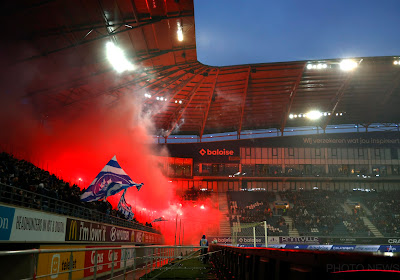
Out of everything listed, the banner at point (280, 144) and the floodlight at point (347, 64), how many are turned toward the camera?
2

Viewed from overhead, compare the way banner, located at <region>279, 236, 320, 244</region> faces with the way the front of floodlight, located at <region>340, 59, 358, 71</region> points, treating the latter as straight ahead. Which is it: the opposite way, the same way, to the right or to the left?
the same way

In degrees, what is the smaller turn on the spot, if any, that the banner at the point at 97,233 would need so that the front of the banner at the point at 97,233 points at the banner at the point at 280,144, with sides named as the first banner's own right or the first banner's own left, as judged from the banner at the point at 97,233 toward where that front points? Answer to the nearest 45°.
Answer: approximately 90° to the first banner's own left

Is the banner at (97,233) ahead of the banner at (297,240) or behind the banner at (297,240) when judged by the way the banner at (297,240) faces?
ahead

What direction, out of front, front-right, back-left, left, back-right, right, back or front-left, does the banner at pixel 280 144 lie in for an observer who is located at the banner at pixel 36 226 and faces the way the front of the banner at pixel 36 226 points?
left

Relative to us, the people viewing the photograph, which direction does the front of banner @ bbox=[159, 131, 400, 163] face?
facing the viewer

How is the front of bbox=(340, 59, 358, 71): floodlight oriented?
toward the camera

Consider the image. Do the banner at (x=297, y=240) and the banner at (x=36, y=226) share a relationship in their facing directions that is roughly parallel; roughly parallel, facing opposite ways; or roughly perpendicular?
roughly perpendicular

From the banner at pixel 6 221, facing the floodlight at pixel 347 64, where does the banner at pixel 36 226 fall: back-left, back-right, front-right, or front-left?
front-left

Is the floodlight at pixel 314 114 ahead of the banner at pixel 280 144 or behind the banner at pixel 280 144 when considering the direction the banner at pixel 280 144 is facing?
ahead

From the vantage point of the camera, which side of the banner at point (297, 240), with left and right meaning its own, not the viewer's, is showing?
front

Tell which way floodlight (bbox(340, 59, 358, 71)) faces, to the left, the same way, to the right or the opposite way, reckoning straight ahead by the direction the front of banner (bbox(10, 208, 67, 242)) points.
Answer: to the right

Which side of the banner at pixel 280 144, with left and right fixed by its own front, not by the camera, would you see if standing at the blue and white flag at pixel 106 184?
front

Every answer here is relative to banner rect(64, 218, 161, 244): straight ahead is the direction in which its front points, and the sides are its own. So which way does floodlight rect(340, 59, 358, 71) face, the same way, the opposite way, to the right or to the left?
to the right

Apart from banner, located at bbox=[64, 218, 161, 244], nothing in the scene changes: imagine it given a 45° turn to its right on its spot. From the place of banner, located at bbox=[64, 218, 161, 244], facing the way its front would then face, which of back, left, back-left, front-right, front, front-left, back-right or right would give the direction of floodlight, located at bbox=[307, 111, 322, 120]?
back-left

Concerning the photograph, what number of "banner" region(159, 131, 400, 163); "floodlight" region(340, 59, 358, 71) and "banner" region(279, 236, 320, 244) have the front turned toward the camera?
3

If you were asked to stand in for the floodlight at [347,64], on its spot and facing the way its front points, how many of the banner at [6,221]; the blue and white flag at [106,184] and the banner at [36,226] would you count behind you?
0
